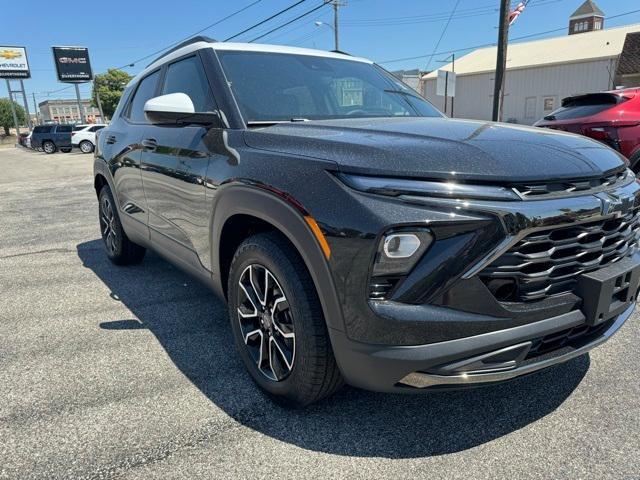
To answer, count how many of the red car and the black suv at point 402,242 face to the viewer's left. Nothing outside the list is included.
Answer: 0

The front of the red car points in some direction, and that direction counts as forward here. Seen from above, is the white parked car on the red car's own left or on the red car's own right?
on the red car's own left

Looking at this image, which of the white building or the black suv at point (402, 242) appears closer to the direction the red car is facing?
the white building

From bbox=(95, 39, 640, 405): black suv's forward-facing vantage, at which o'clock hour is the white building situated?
The white building is roughly at 8 o'clock from the black suv.

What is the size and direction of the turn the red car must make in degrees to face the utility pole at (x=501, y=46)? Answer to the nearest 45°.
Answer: approximately 45° to its left

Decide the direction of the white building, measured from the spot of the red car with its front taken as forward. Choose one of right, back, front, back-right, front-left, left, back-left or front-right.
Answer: front-left

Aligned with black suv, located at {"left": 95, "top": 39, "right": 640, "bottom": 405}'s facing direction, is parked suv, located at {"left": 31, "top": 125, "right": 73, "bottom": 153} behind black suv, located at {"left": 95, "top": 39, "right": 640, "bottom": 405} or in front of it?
behind

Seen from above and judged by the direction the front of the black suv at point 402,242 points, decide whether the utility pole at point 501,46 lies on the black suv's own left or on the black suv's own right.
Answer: on the black suv's own left

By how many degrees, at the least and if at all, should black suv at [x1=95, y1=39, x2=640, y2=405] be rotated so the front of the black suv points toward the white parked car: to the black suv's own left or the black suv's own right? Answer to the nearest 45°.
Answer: approximately 180°

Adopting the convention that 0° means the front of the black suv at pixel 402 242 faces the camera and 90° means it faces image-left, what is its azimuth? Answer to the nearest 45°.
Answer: approximately 315°

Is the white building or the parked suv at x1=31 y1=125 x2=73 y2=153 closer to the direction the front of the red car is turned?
the white building

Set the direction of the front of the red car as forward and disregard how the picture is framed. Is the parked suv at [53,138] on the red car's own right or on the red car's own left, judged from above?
on the red car's own left

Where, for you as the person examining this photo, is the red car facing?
facing away from the viewer and to the right of the viewer
